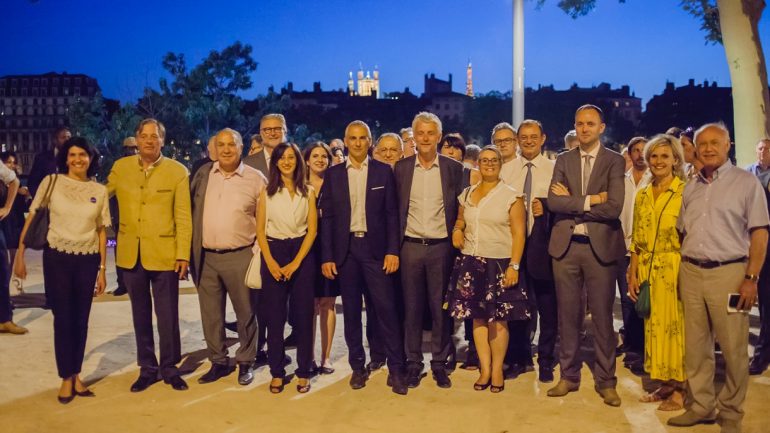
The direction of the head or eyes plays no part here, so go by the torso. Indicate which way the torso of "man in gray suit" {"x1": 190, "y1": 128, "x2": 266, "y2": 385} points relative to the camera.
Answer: toward the camera

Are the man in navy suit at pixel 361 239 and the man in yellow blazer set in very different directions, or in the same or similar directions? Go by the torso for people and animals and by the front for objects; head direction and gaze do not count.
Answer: same or similar directions

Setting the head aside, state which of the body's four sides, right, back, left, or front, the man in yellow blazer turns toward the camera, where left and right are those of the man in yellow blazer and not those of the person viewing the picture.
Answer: front

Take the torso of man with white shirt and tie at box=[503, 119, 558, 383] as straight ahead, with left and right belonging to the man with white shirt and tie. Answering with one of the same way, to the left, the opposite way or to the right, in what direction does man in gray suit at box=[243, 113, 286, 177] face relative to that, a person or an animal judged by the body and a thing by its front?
the same way

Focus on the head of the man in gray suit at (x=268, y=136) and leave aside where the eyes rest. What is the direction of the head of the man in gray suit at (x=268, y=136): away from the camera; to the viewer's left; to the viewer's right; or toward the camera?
toward the camera

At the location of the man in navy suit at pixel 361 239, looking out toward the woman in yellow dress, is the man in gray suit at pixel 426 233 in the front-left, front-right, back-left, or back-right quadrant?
front-left

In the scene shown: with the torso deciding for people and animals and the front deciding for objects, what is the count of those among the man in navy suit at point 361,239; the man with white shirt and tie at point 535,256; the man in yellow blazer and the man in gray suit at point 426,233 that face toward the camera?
4

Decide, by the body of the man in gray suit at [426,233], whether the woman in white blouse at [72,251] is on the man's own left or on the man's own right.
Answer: on the man's own right

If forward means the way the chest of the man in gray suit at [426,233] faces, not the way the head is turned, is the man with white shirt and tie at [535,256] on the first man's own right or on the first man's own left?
on the first man's own left

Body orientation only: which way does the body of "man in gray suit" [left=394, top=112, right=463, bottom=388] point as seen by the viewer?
toward the camera

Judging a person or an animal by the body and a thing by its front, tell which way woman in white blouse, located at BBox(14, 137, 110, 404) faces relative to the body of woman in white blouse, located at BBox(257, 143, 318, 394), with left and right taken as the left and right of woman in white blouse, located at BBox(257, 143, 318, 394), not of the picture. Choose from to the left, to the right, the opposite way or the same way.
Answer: the same way

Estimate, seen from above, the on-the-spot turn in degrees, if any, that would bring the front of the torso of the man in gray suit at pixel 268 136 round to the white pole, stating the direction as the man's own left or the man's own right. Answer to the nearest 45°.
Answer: approximately 135° to the man's own left

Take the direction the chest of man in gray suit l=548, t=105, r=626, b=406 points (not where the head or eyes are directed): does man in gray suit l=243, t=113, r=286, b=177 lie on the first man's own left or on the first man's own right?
on the first man's own right

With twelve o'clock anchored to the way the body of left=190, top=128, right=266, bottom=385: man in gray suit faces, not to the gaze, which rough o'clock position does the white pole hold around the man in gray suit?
The white pole is roughly at 8 o'clock from the man in gray suit.

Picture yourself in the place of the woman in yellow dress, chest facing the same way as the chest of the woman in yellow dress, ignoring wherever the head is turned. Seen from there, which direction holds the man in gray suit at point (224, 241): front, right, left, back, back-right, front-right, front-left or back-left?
front-right

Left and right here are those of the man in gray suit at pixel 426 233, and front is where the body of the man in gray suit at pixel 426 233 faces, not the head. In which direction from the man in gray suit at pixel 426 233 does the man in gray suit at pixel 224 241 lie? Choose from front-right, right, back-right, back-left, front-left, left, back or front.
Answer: right

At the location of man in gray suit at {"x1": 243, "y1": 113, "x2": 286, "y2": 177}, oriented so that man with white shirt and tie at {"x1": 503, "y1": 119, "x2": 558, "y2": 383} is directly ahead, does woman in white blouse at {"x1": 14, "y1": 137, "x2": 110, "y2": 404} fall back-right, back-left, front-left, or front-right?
back-right

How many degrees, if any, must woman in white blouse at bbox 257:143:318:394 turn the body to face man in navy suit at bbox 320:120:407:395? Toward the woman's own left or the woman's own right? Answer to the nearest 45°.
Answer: approximately 90° to the woman's own left

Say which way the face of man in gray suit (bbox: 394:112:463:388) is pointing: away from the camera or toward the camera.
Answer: toward the camera

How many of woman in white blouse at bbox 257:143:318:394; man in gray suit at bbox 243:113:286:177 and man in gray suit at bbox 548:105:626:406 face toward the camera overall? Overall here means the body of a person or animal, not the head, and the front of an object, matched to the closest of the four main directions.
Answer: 3

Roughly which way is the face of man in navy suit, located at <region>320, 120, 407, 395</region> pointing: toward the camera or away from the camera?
toward the camera

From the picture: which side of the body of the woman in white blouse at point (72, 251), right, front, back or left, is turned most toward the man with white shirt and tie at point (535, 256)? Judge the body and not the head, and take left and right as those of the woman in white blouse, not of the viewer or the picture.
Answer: left

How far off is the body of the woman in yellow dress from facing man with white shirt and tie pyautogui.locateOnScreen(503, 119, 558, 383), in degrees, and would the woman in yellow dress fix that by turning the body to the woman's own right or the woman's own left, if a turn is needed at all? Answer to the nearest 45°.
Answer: approximately 90° to the woman's own right
